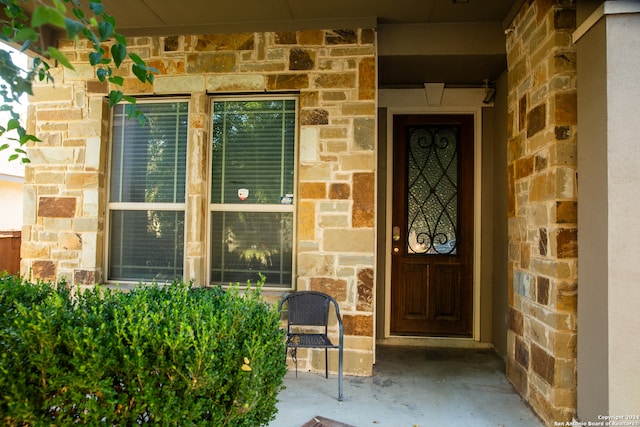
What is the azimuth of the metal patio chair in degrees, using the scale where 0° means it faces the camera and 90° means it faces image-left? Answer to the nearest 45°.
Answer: approximately 0°

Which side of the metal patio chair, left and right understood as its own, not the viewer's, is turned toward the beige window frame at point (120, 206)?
right

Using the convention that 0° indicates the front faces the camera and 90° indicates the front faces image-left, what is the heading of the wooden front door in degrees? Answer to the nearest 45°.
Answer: approximately 0°

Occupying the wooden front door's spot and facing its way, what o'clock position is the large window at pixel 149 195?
The large window is roughly at 2 o'clock from the wooden front door.

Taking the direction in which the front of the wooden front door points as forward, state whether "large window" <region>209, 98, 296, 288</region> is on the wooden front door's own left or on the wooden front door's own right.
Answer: on the wooden front door's own right

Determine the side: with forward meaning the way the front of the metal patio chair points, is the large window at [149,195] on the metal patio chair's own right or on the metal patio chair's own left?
on the metal patio chair's own right

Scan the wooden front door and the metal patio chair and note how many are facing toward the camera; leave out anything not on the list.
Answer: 2

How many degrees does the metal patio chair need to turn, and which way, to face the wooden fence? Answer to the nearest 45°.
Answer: approximately 135° to its right

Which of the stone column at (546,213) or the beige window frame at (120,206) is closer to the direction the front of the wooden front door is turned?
the stone column
